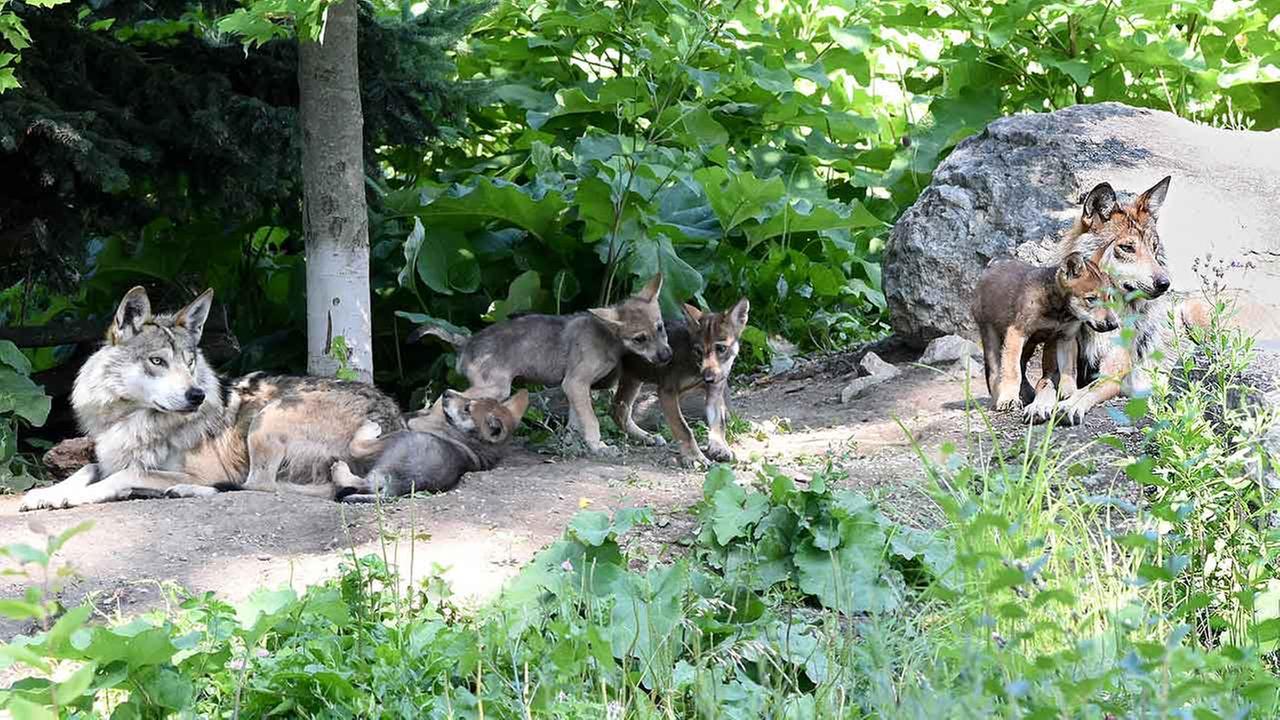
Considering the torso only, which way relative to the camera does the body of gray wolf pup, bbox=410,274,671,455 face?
to the viewer's right

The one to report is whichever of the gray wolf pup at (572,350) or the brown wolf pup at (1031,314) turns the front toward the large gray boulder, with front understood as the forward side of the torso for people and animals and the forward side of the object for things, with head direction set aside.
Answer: the gray wolf pup

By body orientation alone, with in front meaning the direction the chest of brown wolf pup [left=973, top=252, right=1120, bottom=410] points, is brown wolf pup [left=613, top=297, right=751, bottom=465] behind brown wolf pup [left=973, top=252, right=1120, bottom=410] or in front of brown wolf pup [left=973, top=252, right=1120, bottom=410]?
behind

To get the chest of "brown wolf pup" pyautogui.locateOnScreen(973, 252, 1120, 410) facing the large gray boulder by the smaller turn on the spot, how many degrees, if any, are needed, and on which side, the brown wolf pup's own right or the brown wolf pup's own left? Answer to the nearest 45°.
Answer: approximately 135° to the brown wolf pup's own left

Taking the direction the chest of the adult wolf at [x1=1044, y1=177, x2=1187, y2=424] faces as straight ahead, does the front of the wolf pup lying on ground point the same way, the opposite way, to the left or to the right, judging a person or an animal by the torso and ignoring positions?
to the left

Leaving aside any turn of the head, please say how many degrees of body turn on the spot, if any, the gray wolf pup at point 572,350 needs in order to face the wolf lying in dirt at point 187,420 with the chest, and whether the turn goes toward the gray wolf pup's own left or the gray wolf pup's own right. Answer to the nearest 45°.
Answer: approximately 135° to the gray wolf pup's own right

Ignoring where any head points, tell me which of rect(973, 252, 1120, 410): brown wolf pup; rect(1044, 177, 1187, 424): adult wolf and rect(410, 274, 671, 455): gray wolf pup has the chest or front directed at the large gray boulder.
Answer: the gray wolf pup

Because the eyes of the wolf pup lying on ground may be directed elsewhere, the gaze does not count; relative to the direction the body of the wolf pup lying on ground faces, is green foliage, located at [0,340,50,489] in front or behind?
behind

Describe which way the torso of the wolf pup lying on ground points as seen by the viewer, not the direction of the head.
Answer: to the viewer's right

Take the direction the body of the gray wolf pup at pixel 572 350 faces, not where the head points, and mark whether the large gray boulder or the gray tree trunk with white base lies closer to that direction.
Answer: the large gray boulder

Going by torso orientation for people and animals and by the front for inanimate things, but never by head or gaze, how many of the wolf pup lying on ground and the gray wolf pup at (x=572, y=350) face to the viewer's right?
2

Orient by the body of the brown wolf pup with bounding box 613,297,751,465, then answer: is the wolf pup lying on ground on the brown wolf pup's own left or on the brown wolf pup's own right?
on the brown wolf pup's own right
